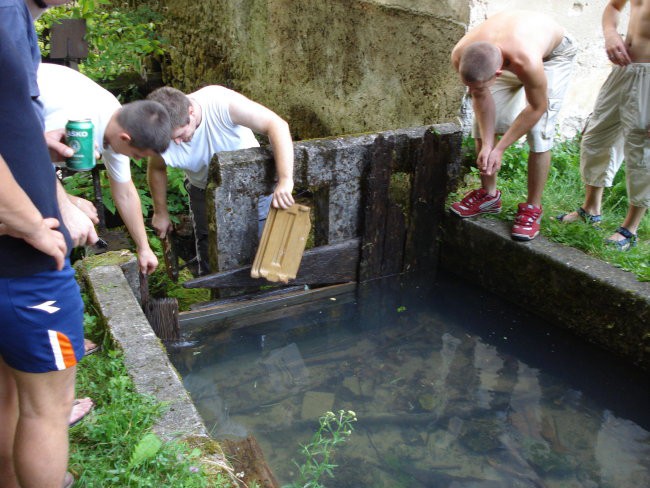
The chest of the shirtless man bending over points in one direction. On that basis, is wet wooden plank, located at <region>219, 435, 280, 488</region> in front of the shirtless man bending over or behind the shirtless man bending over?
in front

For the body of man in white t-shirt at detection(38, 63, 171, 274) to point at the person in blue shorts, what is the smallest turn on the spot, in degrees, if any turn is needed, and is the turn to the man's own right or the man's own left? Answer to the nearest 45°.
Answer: approximately 90° to the man's own right

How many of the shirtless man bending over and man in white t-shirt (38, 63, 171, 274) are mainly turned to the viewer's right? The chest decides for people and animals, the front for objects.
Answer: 1

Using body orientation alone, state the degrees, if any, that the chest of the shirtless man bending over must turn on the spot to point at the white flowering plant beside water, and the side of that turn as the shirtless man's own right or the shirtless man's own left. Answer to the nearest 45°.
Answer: approximately 45° to the shirtless man's own left

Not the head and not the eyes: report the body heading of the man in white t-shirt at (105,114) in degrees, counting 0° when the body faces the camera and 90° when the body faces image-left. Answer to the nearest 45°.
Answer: approximately 270°

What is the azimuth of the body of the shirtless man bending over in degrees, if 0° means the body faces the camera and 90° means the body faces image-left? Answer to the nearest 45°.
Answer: approximately 45°
